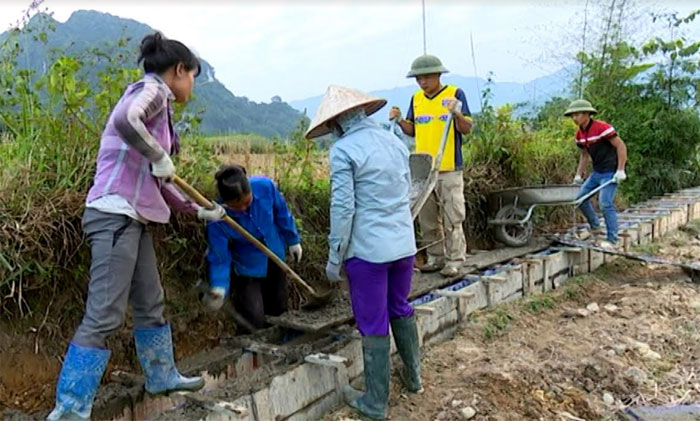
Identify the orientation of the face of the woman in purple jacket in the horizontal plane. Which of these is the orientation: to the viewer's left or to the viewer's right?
to the viewer's right

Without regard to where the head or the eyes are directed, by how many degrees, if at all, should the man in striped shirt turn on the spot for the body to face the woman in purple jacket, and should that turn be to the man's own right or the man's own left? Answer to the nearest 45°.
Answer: approximately 45° to the man's own left

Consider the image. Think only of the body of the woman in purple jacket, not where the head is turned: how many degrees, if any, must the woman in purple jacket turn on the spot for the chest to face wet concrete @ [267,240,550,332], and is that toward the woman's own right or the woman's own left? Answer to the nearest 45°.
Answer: approximately 45° to the woman's own left

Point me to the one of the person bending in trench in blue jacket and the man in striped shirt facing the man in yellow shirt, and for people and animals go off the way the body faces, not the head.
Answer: the man in striped shirt

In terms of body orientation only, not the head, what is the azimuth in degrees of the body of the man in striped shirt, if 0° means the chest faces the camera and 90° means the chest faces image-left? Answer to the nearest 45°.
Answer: approximately 45°

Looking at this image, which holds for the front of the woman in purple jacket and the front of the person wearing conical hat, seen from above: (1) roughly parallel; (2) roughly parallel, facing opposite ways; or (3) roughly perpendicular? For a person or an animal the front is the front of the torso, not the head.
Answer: roughly perpendicular

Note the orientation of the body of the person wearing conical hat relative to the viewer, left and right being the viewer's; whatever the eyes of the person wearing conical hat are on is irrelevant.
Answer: facing away from the viewer and to the left of the viewer

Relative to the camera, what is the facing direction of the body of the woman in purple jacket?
to the viewer's right

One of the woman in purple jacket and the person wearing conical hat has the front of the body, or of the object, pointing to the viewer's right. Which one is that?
the woman in purple jacket

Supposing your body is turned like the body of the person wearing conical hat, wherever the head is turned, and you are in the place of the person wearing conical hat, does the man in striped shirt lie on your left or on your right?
on your right
